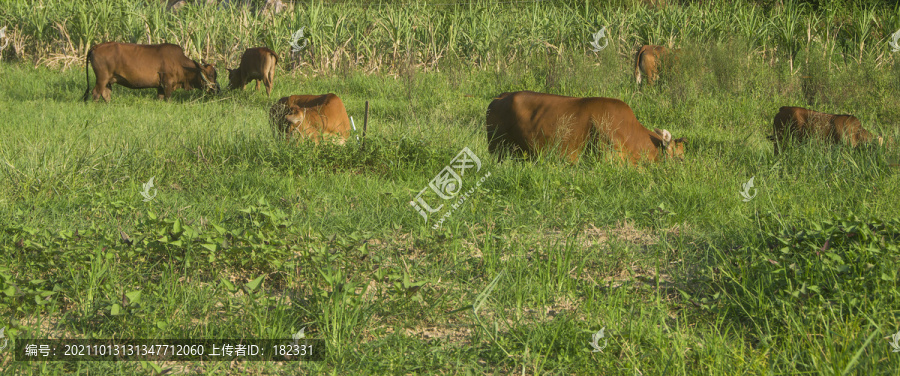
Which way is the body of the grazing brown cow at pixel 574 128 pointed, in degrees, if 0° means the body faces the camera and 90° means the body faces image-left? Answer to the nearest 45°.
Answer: approximately 270°

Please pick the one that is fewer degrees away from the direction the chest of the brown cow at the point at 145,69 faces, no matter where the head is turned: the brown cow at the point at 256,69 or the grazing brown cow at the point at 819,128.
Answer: the brown cow

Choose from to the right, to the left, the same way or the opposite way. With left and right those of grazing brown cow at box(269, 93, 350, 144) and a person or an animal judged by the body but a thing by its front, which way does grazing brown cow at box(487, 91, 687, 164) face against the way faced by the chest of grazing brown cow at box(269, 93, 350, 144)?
the opposite way

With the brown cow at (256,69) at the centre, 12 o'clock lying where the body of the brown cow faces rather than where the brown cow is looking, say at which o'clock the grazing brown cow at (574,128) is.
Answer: The grazing brown cow is roughly at 7 o'clock from the brown cow.

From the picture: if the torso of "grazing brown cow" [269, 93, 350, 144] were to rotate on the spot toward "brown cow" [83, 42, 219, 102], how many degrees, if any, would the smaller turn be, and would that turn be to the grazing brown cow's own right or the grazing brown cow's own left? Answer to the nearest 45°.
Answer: approximately 45° to the grazing brown cow's own right

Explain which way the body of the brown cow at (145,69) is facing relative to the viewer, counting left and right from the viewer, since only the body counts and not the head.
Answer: facing to the right of the viewer

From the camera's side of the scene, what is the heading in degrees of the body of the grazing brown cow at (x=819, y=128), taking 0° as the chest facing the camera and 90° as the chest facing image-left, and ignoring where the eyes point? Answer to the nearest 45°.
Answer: approximately 270°

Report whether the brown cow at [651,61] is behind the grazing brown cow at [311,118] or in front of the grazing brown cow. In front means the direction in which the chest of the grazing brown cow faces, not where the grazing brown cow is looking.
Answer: behind

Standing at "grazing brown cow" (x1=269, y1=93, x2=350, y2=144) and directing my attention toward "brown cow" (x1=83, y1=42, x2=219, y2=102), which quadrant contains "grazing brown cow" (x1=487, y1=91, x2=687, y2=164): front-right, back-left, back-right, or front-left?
back-right

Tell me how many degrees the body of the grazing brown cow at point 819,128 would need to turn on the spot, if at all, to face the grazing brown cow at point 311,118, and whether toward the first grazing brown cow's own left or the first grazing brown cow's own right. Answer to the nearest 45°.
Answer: approximately 135° to the first grazing brown cow's own right

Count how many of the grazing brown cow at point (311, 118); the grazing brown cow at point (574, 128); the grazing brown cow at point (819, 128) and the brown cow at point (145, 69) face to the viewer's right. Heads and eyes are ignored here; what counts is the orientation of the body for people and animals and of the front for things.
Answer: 3

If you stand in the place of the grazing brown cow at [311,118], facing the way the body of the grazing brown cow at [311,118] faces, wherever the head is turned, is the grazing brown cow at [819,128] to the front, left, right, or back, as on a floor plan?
back

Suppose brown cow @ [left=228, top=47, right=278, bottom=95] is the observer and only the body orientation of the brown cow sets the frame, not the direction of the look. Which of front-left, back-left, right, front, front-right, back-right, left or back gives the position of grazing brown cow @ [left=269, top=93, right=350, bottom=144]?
back-left

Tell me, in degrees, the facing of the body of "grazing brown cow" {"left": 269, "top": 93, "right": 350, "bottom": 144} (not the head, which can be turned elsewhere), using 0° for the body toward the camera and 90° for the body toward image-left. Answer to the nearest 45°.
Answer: approximately 90°

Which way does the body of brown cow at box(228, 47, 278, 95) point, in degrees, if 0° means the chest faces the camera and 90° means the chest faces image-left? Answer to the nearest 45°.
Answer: approximately 135°
